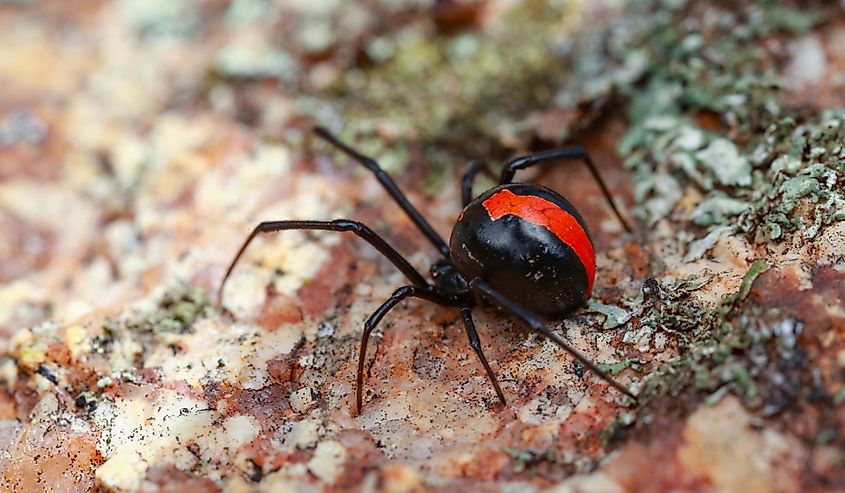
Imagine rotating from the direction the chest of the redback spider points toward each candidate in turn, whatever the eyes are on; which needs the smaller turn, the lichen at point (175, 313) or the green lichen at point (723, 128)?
the lichen

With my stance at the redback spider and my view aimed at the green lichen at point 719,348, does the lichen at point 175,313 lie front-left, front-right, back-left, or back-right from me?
back-right

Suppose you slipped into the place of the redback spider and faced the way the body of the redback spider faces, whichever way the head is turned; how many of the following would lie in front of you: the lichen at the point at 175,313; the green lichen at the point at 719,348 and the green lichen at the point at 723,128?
1

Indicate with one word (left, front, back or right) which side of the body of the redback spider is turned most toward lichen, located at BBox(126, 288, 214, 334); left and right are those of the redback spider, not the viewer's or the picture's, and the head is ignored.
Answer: front

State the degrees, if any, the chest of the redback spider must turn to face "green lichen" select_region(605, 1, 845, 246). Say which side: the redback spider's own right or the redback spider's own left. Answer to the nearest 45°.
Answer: approximately 135° to the redback spider's own right

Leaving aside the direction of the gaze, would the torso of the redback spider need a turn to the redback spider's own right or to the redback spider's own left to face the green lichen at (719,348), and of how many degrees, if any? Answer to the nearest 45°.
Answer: approximately 135° to the redback spider's own left

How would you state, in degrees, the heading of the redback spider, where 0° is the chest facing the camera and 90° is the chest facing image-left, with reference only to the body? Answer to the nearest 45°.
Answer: approximately 90°

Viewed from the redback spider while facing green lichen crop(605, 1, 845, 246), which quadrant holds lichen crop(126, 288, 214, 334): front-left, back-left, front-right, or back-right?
back-left
